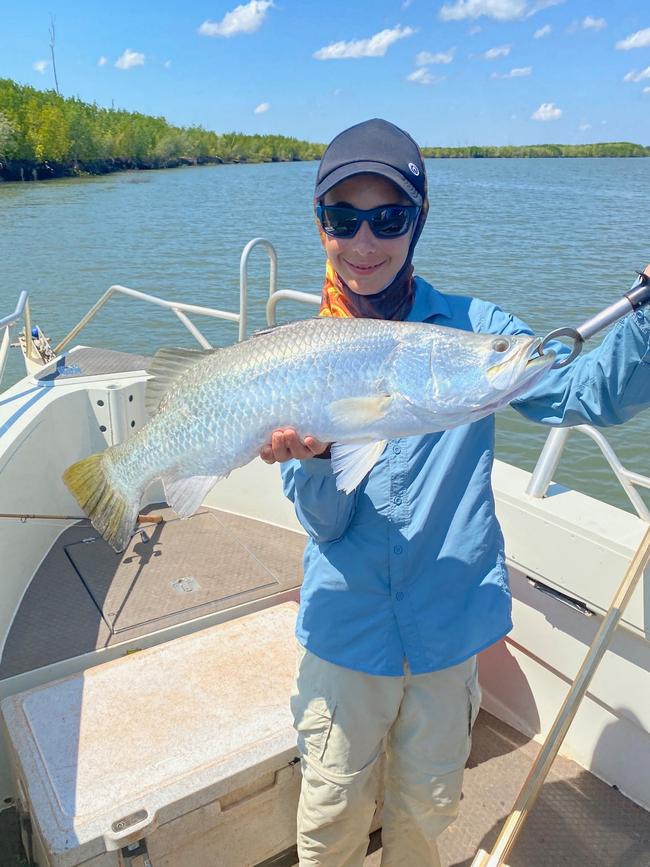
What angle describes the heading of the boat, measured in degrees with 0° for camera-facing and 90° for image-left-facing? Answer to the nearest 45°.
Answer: approximately 135°

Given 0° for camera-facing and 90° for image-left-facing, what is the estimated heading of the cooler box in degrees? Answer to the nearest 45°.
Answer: approximately 315°
